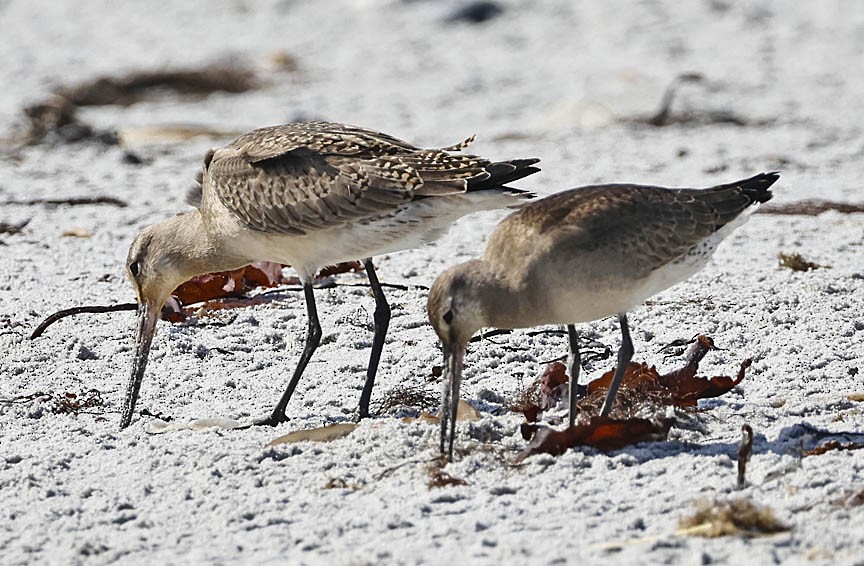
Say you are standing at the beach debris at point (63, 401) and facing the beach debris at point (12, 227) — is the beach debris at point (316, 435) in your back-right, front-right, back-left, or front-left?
back-right

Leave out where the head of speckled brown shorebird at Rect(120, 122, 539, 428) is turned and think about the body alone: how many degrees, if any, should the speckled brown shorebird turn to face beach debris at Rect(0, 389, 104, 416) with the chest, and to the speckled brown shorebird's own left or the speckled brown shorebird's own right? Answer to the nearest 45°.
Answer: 0° — it already faces it

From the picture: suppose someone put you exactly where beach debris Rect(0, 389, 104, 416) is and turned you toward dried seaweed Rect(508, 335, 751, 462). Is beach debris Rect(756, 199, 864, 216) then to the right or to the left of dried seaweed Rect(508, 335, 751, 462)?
left

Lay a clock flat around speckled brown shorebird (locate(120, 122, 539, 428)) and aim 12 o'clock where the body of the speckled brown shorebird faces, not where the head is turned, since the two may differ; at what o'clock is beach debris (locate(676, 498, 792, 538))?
The beach debris is roughly at 8 o'clock from the speckled brown shorebird.

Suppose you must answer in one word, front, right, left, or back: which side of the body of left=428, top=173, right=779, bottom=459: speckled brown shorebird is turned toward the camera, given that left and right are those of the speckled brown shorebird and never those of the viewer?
left

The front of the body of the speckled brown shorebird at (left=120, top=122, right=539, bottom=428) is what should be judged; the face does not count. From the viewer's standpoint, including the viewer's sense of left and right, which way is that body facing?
facing to the left of the viewer

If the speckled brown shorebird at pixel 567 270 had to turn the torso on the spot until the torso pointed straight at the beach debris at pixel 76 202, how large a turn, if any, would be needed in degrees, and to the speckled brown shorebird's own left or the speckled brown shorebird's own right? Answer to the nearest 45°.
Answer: approximately 45° to the speckled brown shorebird's own right

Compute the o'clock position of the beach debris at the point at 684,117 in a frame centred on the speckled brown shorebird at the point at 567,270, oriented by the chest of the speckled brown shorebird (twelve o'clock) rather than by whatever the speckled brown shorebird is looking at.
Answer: The beach debris is roughly at 3 o'clock from the speckled brown shorebird.

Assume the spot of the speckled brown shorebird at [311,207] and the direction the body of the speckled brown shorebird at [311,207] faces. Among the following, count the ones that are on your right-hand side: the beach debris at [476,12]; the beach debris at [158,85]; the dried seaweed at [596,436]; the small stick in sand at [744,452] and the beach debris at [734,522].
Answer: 2

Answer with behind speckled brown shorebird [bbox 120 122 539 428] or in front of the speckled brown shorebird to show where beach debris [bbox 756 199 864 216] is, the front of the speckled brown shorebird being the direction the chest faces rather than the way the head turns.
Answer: behind

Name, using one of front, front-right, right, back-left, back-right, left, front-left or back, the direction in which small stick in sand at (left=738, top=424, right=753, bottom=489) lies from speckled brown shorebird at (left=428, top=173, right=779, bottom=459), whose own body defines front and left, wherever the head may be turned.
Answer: back-left

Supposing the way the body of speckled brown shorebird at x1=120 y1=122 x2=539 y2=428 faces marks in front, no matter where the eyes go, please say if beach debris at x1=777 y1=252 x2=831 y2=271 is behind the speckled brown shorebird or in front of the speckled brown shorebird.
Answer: behind

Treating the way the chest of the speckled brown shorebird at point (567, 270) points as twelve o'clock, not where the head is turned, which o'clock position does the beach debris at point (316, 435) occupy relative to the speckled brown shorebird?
The beach debris is roughly at 12 o'clock from the speckled brown shorebird.
